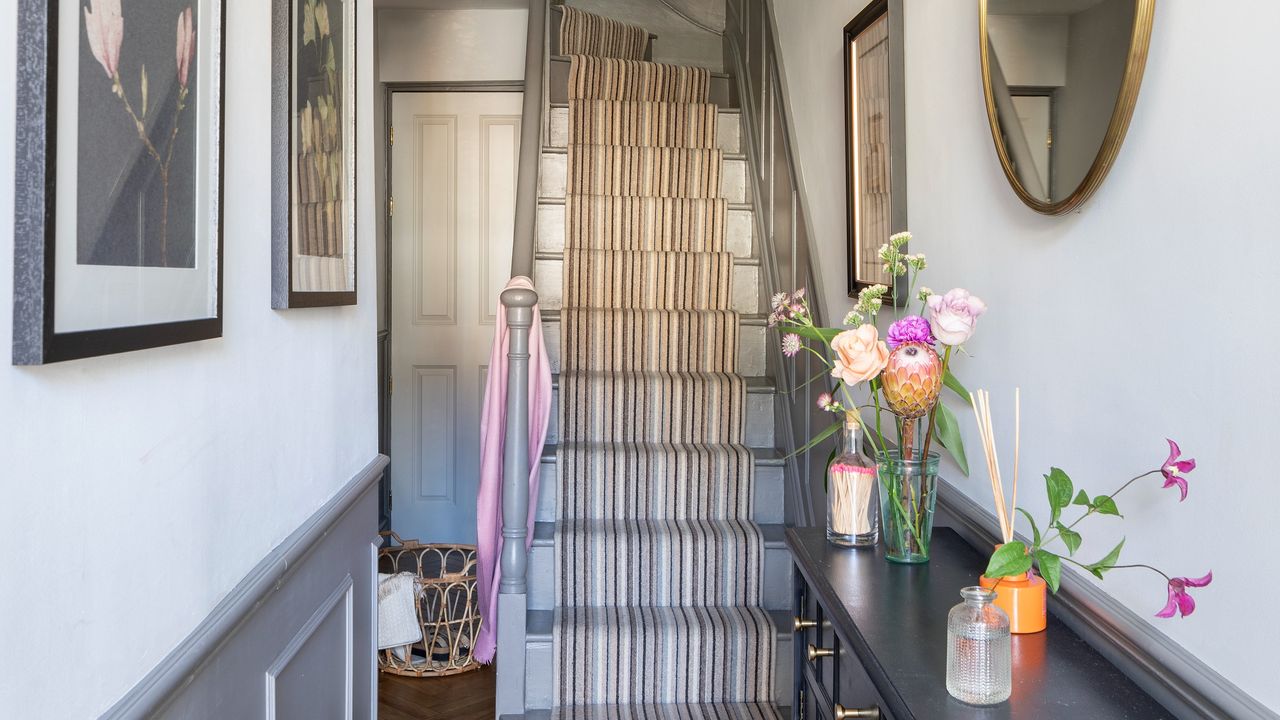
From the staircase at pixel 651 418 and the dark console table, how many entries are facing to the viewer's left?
1

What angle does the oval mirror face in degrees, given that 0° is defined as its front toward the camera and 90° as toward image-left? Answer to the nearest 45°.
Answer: approximately 45°

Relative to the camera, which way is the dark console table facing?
to the viewer's left

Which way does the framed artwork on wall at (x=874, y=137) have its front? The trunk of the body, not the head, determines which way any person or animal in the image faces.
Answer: to the viewer's left

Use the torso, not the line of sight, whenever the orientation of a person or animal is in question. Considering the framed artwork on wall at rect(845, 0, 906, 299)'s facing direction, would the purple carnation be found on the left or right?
on its left

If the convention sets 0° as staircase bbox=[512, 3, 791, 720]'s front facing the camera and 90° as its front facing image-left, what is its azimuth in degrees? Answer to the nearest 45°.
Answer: approximately 0°
